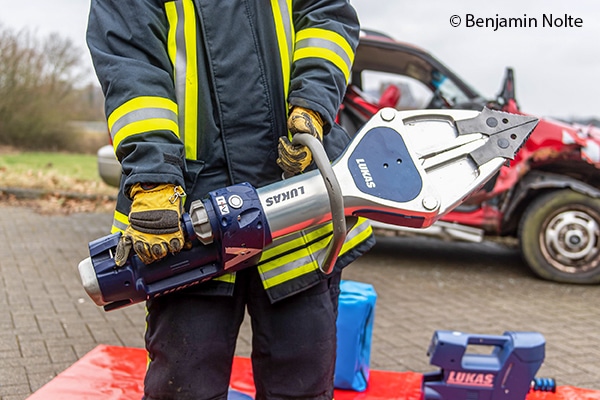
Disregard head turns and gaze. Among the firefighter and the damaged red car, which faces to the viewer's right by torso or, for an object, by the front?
the damaged red car

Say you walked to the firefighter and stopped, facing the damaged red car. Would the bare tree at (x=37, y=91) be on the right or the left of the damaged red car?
left

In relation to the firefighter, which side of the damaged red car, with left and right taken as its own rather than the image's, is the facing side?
right

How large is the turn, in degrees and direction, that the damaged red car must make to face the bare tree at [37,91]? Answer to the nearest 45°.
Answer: approximately 135° to its left

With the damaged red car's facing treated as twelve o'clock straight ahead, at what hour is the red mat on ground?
The red mat on ground is roughly at 4 o'clock from the damaged red car.

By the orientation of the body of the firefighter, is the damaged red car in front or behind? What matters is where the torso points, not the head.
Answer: behind

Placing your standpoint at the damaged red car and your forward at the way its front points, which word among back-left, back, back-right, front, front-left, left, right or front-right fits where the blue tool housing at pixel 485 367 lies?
right

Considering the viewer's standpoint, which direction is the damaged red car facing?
facing to the right of the viewer

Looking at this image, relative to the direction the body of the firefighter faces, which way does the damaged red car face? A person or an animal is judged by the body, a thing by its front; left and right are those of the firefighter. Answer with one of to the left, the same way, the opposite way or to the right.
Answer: to the left

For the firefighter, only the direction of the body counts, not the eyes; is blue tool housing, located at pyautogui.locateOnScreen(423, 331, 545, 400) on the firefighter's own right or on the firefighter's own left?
on the firefighter's own left

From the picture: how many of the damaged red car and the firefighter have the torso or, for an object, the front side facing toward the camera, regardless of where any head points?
1
